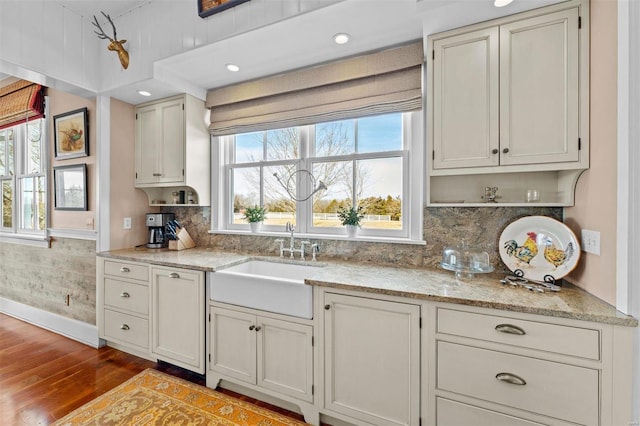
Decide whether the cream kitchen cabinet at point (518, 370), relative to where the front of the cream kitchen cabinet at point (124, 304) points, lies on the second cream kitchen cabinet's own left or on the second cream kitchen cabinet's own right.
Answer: on the second cream kitchen cabinet's own left

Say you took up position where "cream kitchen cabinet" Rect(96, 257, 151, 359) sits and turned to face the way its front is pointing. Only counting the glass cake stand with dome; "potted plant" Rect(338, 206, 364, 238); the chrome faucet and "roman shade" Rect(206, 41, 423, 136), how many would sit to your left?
4

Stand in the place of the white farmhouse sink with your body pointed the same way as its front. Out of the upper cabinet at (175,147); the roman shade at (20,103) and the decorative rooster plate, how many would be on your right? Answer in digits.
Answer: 2

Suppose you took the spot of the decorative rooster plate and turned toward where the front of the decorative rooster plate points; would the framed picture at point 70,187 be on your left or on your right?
on your right

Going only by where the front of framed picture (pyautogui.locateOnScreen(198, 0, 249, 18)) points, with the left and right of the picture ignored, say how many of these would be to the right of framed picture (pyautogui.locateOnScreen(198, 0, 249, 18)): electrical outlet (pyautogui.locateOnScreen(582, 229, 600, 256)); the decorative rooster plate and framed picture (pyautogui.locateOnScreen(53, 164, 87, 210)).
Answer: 1

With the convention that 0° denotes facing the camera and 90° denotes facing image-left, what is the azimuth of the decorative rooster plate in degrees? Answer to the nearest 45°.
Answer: approximately 0°

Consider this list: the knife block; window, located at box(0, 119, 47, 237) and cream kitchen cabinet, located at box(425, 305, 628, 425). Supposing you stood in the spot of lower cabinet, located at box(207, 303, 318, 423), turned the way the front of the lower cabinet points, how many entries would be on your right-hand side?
2
